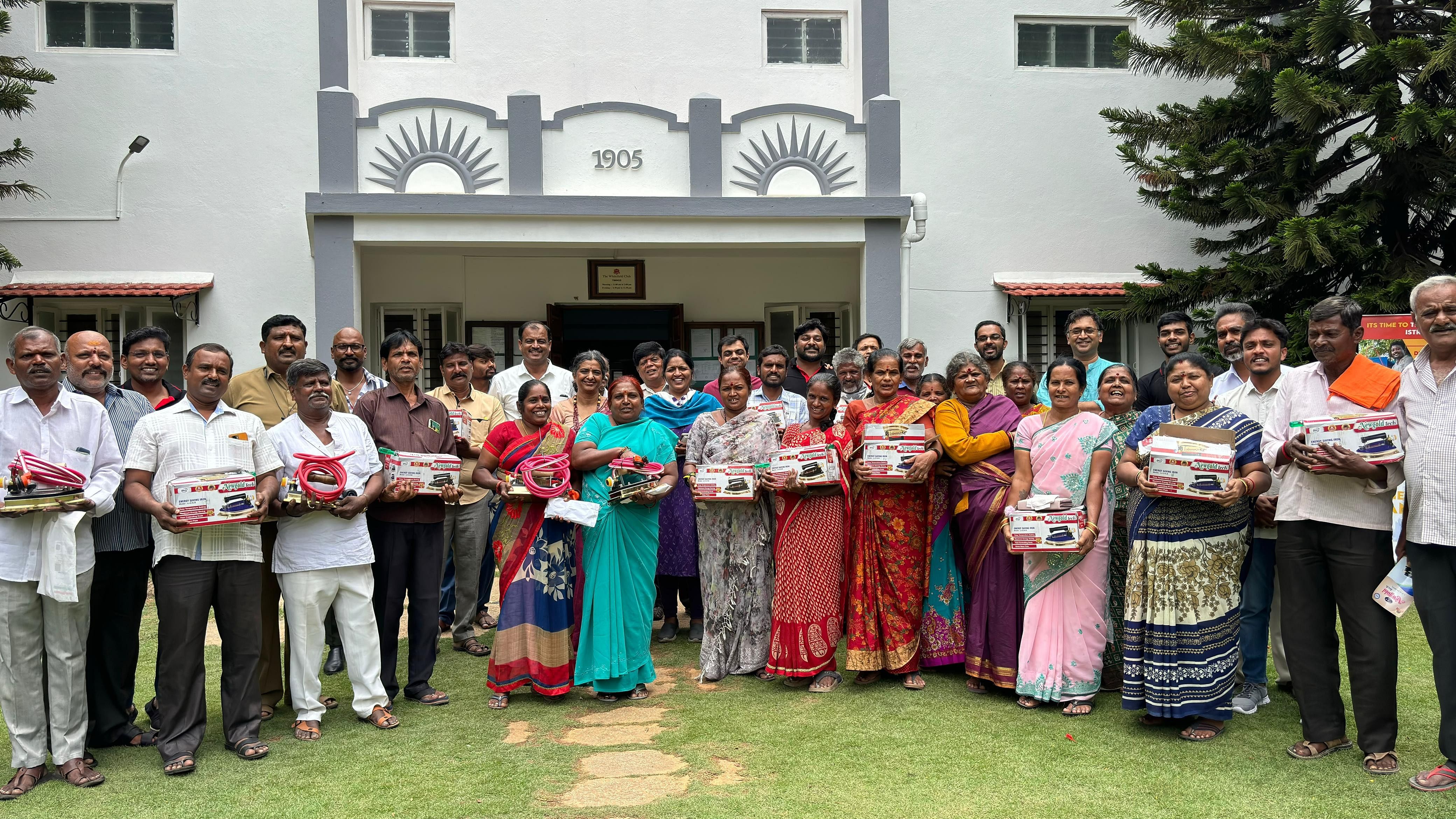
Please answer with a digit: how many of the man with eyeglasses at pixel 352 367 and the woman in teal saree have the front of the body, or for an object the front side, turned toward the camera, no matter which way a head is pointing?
2

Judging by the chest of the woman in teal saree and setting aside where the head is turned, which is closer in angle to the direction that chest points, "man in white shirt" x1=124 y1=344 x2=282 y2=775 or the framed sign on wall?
the man in white shirt

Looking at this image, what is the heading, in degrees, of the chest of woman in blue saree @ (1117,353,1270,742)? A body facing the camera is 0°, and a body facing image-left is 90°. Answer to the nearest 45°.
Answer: approximately 0°
